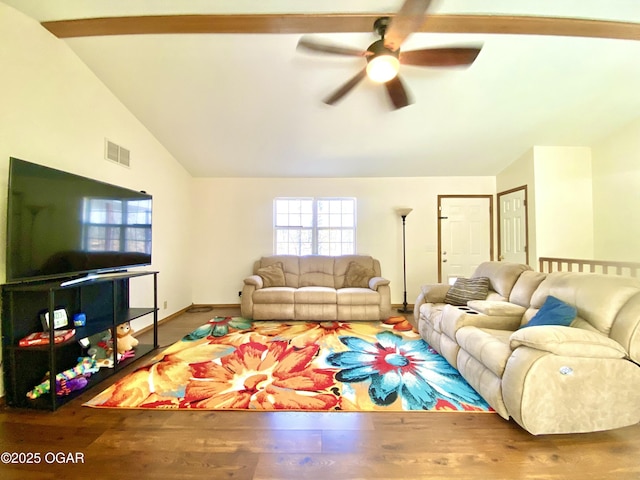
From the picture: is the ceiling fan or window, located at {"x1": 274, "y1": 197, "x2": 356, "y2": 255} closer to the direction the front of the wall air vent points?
the ceiling fan

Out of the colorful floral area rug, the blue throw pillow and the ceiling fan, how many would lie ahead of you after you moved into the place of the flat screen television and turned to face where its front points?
3

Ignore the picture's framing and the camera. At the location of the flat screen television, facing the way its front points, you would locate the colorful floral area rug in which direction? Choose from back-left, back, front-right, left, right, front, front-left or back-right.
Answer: front

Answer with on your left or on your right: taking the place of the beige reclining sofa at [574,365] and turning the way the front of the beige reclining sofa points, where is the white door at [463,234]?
on your right

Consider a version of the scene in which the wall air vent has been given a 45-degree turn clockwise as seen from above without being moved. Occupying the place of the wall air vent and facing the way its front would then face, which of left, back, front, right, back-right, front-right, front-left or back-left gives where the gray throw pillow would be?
front-left

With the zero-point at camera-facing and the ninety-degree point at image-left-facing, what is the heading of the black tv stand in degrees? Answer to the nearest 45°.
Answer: approximately 315°

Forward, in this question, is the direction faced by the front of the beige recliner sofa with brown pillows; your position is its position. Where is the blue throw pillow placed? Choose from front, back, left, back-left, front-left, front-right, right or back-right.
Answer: front-left

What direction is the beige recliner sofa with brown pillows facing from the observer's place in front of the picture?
facing the viewer

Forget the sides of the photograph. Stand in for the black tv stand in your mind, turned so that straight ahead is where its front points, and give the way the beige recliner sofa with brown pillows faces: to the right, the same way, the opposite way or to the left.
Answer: to the right

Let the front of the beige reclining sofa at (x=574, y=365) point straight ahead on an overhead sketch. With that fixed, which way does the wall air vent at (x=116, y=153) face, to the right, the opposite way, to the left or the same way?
the opposite way

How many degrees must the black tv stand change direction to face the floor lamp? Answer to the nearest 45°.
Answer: approximately 45° to its left

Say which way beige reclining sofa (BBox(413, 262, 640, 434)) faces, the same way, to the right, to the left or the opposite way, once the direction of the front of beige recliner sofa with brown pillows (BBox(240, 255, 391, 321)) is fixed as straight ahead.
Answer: to the right

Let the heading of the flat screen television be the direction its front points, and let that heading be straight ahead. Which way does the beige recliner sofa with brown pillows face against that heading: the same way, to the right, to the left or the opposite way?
to the right

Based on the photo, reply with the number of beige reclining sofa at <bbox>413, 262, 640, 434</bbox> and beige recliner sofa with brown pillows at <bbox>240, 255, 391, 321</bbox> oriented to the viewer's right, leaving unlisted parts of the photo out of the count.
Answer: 0

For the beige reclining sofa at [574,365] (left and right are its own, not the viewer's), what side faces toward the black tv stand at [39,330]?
front

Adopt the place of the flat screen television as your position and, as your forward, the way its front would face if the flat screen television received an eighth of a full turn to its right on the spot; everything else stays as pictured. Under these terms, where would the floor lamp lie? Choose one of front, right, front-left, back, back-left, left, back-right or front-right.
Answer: left

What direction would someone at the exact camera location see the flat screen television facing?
facing the viewer and to the right of the viewer

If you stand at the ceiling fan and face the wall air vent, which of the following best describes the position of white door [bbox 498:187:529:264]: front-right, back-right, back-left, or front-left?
back-right

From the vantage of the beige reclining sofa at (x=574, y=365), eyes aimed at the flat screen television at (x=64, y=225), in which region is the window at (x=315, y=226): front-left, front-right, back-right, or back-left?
front-right
